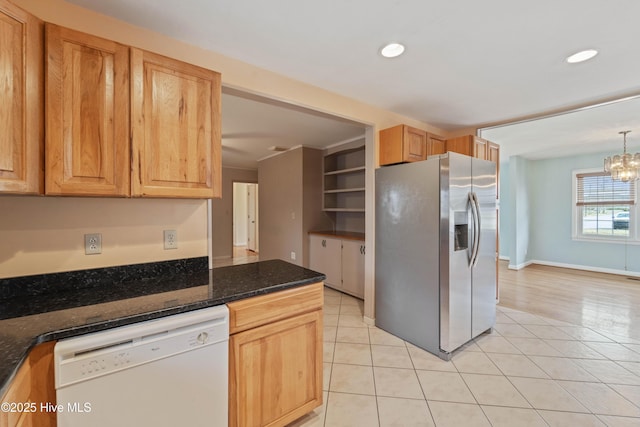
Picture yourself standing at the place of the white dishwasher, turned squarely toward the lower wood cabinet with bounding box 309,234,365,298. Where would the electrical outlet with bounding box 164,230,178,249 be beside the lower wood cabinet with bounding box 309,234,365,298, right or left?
left

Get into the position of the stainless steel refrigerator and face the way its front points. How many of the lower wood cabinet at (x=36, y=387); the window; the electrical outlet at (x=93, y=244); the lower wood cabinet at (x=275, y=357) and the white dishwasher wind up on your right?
4

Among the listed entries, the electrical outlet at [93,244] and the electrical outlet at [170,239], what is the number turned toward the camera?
2

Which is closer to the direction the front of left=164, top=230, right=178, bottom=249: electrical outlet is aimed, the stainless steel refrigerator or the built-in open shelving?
the stainless steel refrigerator

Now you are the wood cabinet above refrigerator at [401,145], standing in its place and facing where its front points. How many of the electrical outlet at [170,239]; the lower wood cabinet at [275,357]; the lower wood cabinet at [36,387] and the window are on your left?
1

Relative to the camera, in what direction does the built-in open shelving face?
facing the viewer and to the left of the viewer

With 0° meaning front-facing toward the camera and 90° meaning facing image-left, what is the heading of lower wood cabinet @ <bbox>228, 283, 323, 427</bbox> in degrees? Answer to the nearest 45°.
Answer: approximately 315°

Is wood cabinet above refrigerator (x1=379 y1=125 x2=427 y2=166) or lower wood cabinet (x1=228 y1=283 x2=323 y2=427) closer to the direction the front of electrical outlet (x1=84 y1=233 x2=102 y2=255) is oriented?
the lower wood cabinet

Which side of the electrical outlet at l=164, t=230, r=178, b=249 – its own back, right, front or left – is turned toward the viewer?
front

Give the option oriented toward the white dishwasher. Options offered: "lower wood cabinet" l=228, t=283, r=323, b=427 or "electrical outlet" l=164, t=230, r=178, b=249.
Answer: the electrical outlet

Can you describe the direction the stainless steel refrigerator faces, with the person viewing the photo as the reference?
facing the viewer and to the right of the viewer

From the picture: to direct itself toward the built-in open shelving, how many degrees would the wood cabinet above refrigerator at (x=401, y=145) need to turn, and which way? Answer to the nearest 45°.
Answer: approximately 180°

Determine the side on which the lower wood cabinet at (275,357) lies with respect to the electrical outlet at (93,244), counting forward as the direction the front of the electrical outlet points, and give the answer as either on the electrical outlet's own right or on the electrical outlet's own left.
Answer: on the electrical outlet's own left

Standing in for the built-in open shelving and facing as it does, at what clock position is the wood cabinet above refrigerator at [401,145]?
The wood cabinet above refrigerator is roughly at 10 o'clock from the built-in open shelving.
